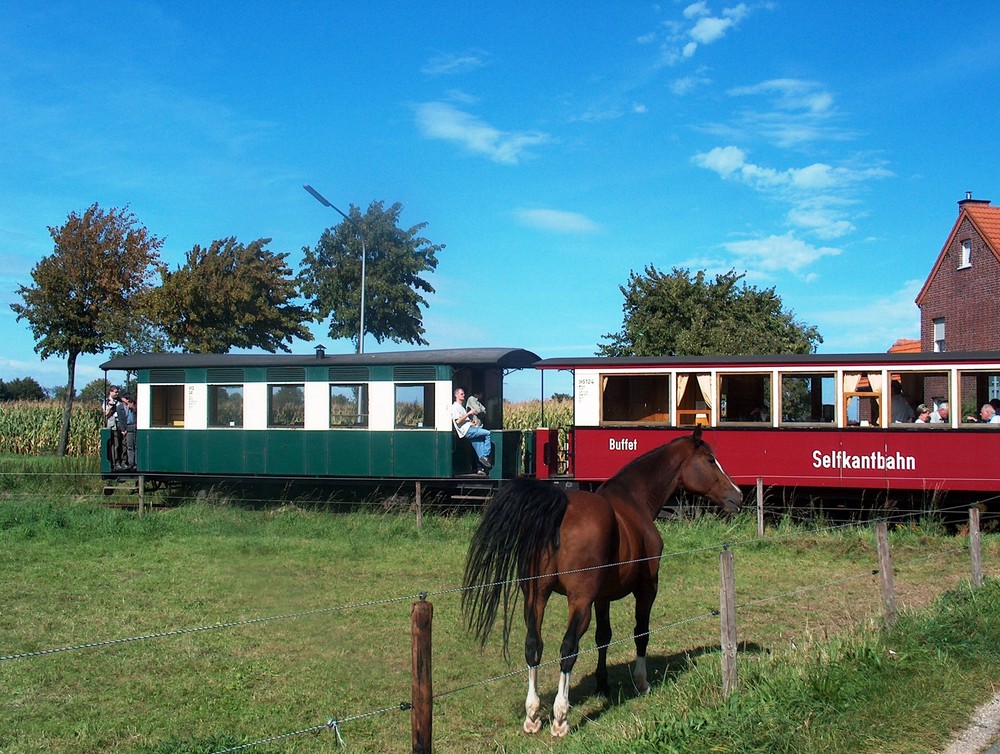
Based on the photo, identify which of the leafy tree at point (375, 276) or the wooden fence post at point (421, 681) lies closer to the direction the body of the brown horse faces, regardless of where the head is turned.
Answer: the leafy tree

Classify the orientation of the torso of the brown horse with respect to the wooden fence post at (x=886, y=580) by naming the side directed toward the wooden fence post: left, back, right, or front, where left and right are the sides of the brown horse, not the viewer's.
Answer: front

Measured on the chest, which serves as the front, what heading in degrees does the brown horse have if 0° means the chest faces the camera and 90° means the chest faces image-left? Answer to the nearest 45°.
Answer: approximately 225°

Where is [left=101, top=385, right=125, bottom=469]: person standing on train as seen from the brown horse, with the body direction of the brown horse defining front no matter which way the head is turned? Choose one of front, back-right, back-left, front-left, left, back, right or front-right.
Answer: left

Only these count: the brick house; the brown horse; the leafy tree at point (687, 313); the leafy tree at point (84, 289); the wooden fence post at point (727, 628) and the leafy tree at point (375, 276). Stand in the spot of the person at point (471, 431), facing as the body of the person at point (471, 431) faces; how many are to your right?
2

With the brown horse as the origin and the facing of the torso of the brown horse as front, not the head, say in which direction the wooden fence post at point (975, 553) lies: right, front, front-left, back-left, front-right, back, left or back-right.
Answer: front

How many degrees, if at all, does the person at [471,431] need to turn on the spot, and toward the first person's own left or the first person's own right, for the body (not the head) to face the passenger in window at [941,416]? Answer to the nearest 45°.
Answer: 0° — they already face them

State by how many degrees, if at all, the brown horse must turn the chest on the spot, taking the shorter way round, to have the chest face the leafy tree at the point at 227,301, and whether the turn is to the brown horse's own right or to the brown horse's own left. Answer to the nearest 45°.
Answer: approximately 90° to the brown horse's own left

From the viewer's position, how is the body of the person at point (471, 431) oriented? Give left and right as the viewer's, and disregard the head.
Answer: facing to the right of the viewer

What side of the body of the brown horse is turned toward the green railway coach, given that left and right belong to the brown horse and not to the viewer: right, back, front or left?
left

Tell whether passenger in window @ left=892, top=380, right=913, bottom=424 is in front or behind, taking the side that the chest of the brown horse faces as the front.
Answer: in front

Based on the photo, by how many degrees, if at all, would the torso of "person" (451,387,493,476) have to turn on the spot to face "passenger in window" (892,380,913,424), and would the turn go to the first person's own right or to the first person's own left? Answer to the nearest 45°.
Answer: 0° — they already face them

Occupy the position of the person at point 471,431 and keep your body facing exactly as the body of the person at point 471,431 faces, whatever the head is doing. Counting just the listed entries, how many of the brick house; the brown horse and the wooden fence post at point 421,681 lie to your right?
2

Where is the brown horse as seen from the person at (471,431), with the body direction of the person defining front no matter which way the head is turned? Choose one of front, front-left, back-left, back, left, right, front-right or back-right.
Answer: right

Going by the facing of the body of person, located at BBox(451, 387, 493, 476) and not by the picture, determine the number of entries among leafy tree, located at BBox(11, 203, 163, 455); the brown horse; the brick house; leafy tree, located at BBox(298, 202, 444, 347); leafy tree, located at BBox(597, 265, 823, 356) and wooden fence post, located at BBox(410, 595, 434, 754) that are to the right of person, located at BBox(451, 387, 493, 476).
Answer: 2
